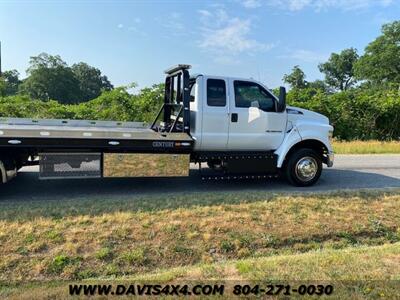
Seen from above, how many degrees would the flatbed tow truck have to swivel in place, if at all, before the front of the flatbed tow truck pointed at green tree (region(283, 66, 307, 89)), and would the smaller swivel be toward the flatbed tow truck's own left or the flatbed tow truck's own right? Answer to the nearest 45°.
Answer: approximately 90° to the flatbed tow truck's own left

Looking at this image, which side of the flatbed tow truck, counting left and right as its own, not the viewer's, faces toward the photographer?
right
